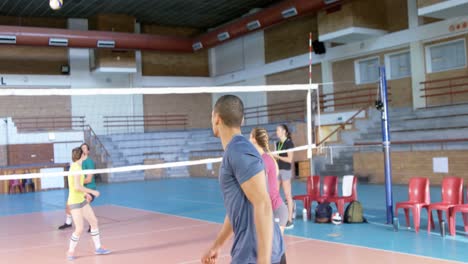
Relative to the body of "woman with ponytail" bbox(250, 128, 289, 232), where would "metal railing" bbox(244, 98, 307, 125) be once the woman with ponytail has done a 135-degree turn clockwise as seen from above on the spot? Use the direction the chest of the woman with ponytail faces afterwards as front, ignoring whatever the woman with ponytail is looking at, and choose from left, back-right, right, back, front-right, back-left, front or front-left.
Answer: left

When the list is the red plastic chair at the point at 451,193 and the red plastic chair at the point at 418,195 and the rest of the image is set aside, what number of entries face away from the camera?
0

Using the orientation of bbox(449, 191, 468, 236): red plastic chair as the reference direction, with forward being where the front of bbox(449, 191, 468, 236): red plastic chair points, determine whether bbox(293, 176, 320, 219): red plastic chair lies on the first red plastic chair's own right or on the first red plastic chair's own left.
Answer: on the first red plastic chair's own right

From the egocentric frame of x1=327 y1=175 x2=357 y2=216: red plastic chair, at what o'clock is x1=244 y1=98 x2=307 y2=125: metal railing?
The metal railing is roughly at 4 o'clock from the red plastic chair.

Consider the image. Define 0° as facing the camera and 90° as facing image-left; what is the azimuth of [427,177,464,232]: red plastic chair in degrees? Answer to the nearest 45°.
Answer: approximately 45°

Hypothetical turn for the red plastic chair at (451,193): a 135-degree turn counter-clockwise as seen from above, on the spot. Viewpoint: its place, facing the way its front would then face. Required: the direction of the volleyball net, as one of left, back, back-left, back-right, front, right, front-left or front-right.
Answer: back-left

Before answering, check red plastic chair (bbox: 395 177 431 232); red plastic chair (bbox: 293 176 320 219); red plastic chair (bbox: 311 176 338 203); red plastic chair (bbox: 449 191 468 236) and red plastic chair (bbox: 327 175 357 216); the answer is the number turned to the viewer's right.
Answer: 0

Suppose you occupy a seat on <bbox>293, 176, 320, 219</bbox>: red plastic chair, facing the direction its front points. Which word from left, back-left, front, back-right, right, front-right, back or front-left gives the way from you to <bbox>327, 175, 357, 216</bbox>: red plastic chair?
left

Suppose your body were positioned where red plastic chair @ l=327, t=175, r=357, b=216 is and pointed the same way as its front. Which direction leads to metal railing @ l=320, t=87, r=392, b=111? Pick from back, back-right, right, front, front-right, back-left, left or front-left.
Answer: back-right

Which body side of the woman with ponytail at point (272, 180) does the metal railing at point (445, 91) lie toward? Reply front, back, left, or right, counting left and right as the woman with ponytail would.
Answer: right

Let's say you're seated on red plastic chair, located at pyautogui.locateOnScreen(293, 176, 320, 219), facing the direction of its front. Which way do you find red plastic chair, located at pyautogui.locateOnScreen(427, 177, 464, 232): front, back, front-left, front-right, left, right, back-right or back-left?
left

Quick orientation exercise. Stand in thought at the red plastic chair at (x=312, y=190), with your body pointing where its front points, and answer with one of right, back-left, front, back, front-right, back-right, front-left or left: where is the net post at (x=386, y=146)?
left

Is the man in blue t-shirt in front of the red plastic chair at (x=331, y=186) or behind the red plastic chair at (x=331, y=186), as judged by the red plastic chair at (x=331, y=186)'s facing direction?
in front

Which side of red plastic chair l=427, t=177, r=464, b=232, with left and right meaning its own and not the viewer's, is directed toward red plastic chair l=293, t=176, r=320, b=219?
right

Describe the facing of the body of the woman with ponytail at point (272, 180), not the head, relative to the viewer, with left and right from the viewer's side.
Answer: facing away from the viewer and to the left of the viewer

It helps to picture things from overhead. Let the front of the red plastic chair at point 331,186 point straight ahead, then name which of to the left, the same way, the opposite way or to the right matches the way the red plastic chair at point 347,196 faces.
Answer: the same way

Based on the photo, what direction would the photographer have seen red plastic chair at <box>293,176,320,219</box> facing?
facing the viewer and to the left of the viewer

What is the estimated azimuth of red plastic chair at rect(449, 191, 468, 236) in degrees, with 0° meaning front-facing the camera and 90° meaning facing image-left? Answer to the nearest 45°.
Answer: approximately 45°

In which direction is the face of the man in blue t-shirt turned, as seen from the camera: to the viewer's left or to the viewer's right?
to the viewer's left

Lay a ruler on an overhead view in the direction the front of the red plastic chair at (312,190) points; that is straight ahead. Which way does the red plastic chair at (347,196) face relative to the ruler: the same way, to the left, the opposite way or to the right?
the same way
